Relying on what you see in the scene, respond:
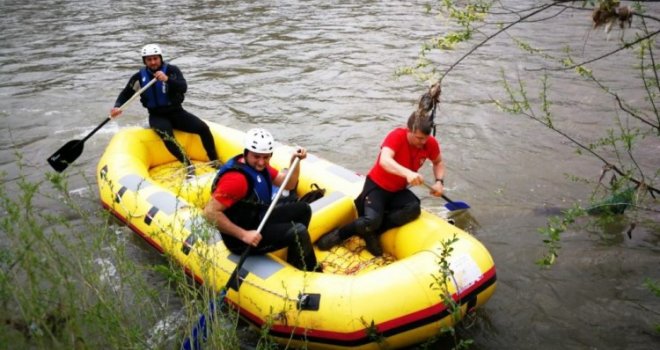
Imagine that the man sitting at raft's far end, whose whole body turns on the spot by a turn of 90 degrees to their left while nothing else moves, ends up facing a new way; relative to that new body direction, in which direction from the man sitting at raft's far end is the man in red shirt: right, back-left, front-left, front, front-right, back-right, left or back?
front-right

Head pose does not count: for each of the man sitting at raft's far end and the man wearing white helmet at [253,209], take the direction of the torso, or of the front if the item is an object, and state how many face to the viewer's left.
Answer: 0

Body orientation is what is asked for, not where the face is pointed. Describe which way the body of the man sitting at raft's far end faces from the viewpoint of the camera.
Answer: toward the camera

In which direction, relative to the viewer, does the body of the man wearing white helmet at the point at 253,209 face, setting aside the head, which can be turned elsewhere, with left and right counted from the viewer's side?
facing the viewer and to the right of the viewer

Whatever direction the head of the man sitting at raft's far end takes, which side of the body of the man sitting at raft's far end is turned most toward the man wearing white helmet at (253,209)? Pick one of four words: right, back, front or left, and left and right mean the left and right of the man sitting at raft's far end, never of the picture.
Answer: front

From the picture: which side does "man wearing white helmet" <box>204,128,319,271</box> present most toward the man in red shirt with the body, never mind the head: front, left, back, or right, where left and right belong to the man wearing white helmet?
left

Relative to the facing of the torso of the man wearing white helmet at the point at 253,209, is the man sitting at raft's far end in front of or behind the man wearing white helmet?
behind
